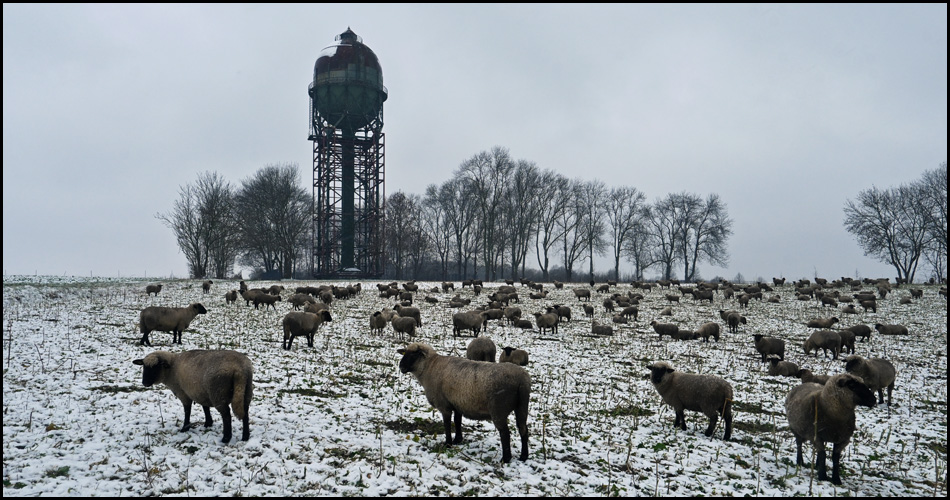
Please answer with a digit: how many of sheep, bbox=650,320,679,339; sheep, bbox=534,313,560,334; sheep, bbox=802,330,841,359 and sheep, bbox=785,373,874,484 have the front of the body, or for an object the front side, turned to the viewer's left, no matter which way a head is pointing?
3

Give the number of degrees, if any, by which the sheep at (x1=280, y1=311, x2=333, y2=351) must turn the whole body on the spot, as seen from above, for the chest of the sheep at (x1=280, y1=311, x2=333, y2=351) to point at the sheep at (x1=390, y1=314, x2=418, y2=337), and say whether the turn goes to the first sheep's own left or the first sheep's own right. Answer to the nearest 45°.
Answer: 0° — it already faces it

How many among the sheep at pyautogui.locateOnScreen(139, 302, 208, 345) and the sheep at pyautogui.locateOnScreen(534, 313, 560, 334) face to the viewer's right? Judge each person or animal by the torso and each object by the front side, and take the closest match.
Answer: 1

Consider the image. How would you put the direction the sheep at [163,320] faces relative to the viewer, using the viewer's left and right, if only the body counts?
facing to the right of the viewer

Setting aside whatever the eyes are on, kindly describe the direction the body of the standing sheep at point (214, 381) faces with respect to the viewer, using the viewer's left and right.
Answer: facing away from the viewer and to the left of the viewer

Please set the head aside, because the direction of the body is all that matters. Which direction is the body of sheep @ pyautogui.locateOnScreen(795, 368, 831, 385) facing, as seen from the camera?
to the viewer's left

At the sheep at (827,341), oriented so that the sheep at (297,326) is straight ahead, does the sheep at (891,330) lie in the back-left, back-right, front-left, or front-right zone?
back-right

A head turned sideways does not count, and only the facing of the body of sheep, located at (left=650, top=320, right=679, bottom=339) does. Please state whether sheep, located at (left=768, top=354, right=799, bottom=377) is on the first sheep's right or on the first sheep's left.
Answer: on the first sheep's left

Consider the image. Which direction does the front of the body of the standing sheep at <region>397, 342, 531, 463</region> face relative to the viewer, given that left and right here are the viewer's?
facing away from the viewer and to the left of the viewer

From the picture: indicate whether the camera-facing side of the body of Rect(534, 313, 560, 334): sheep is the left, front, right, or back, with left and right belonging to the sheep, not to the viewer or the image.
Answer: left

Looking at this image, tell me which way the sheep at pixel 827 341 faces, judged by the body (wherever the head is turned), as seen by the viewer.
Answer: to the viewer's left
